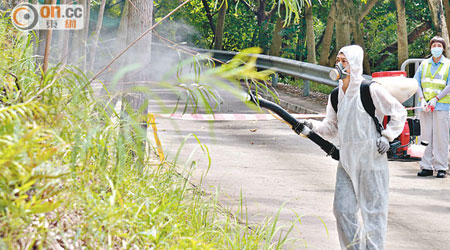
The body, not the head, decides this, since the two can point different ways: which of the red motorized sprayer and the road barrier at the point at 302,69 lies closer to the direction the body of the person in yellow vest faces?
the red motorized sprayer

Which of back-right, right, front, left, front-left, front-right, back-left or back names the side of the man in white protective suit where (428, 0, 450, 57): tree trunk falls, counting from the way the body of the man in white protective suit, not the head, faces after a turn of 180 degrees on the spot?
front-left

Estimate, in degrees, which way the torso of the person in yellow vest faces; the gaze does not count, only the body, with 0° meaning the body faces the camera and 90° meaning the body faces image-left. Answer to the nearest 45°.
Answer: approximately 0°

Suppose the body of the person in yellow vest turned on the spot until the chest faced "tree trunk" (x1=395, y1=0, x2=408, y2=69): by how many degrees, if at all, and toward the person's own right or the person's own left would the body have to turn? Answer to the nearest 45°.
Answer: approximately 180°

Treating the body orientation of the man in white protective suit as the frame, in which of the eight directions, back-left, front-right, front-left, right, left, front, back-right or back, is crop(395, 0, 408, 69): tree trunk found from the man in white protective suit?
back-right

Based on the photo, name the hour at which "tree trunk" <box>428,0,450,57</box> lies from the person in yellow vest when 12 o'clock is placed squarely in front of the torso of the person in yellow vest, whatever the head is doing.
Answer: The tree trunk is roughly at 6 o'clock from the person in yellow vest.

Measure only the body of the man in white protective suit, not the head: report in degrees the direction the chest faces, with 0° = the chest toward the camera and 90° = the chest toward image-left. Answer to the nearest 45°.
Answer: approximately 45°
